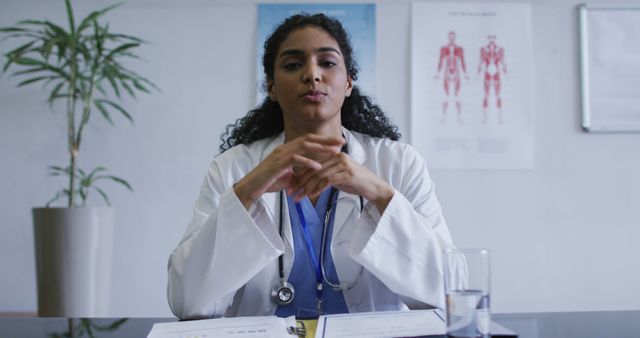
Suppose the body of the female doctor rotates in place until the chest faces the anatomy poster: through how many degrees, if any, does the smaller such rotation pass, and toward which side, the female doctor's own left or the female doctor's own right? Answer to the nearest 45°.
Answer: approximately 135° to the female doctor's own left

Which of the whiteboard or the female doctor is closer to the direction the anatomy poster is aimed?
the female doctor

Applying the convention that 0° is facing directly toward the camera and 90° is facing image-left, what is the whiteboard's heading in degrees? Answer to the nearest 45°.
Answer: approximately 0°

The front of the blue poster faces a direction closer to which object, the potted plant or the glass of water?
the glass of water

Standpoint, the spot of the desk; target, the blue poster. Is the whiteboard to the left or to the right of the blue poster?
right

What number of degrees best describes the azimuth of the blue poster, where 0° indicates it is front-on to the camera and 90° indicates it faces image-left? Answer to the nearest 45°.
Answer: approximately 0°

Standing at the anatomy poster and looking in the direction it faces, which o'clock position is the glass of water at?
The glass of water is roughly at 12 o'clock from the anatomy poster.

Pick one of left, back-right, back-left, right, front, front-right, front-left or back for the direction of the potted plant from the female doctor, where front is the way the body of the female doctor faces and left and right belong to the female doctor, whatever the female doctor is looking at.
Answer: back-right
